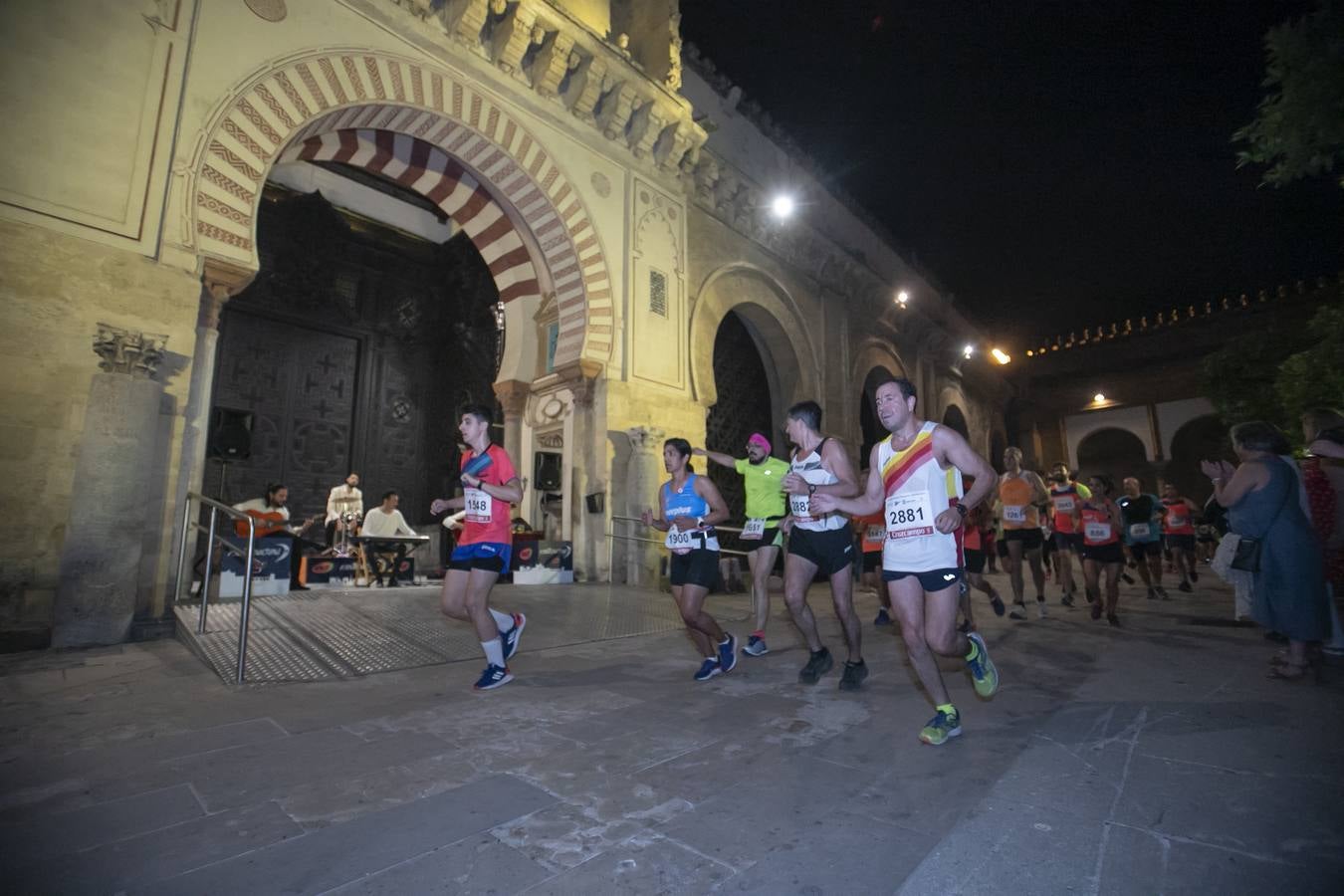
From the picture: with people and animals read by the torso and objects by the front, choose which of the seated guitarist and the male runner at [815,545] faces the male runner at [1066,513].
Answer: the seated guitarist

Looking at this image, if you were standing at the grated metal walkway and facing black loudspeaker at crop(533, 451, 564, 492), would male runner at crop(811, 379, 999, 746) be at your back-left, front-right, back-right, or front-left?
back-right

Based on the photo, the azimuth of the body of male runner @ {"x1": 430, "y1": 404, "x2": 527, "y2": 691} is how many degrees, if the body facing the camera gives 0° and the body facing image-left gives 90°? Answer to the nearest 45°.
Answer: approximately 45°

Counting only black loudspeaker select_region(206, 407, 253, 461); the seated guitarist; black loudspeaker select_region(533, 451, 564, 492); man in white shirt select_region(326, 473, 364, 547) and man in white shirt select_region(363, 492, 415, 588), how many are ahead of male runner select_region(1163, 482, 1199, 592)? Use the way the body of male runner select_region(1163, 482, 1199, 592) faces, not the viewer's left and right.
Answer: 5

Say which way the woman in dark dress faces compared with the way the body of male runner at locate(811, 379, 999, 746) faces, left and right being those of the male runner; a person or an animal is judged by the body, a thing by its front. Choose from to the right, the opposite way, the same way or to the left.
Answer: to the right

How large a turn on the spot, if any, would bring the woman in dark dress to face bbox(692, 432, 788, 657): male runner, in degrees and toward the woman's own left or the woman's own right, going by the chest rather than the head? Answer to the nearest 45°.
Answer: approximately 45° to the woman's own left

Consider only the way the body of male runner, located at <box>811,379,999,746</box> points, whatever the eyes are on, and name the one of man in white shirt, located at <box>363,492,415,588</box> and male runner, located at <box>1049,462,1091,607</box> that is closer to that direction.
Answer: the man in white shirt

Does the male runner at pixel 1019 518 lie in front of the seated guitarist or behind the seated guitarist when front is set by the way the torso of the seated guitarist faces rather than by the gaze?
in front

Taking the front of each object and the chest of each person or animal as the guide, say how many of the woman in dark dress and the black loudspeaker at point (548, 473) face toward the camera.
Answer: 1

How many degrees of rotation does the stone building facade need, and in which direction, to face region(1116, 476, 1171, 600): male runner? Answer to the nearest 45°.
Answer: approximately 45° to its left

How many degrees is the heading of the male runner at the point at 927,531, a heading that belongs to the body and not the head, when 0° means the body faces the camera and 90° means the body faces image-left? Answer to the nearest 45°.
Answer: approximately 45°

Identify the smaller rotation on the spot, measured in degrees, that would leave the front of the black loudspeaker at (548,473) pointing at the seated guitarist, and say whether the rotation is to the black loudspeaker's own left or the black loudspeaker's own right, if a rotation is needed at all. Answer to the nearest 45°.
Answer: approximately 90° to the black loudspeaker's own right

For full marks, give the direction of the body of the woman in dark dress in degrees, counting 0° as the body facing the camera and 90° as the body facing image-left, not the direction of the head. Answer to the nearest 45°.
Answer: approximately 90°
